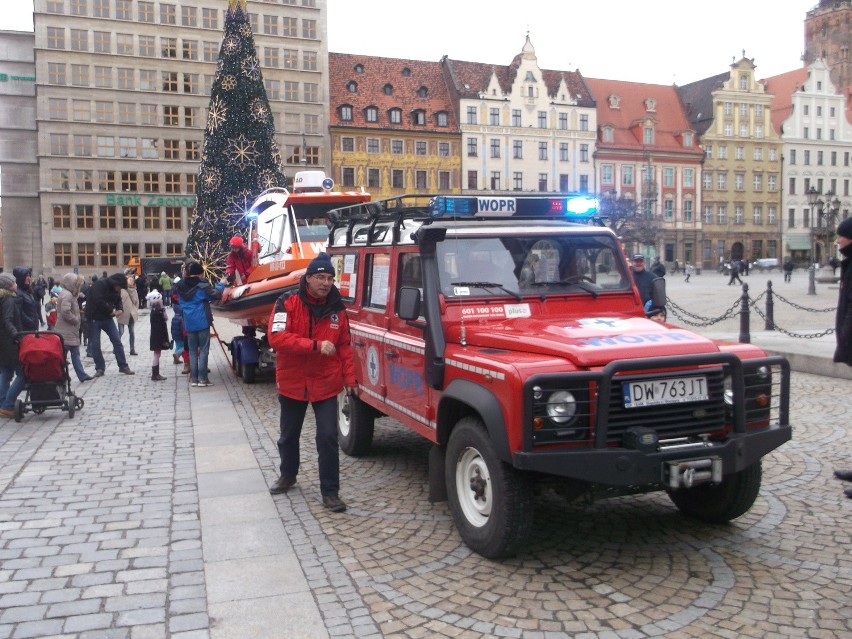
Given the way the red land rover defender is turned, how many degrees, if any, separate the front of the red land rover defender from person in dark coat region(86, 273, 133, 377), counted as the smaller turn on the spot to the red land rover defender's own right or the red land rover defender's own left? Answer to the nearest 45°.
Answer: approximately 180°

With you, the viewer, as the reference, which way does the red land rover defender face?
facing the viewer and to the right of the viewer

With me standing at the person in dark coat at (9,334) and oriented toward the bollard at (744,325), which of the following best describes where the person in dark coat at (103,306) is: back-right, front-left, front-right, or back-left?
front-left
